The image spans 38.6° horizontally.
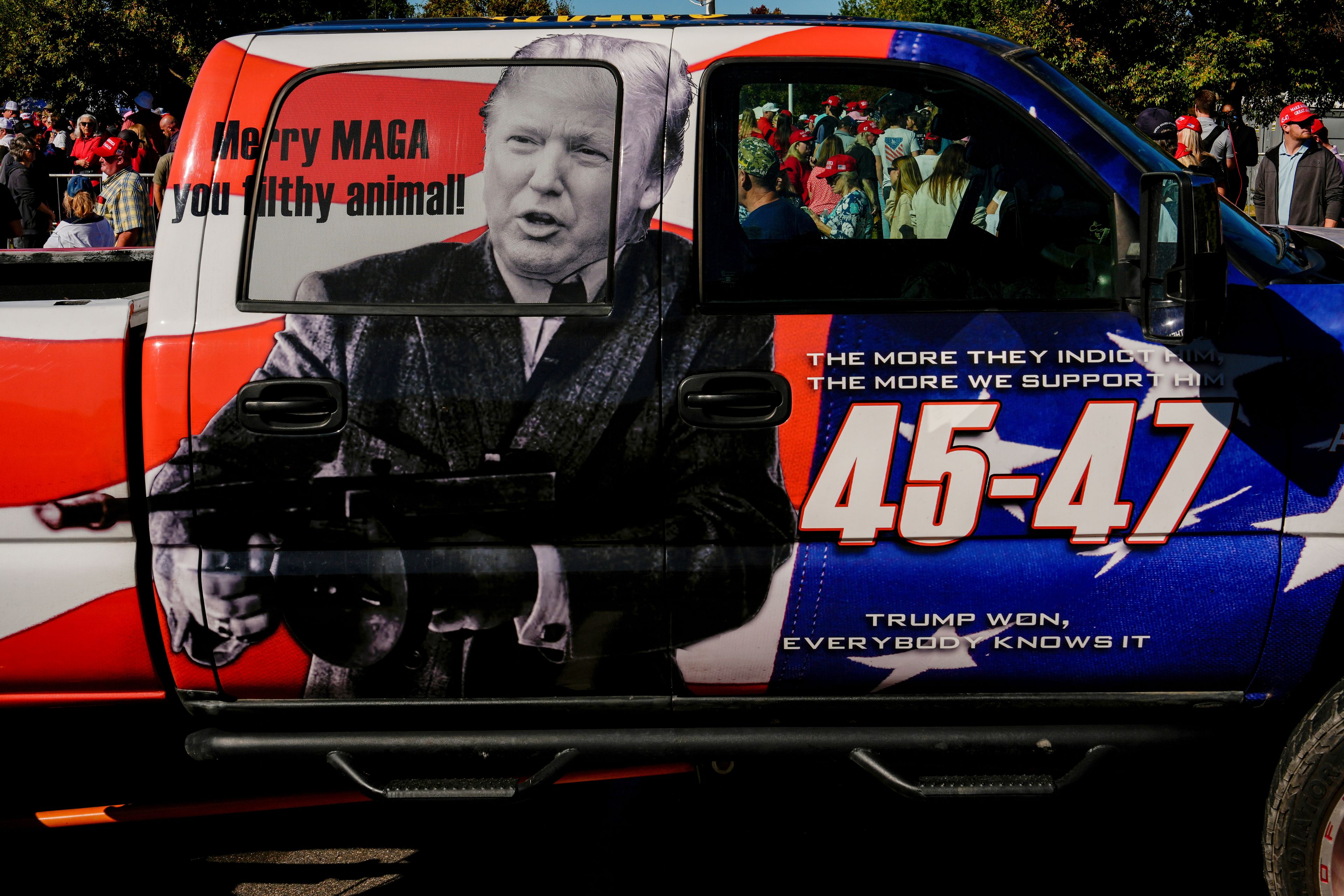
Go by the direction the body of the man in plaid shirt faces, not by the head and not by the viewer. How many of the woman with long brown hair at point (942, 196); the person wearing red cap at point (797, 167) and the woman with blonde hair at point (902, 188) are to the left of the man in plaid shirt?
3

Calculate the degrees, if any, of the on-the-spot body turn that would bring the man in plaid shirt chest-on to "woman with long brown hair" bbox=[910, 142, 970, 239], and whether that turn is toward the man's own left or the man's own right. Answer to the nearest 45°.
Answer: approximately 180°

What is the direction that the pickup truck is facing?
to the viewer's right

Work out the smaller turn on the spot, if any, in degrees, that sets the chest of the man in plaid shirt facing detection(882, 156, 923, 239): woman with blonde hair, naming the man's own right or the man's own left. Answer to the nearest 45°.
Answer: approximately 180°

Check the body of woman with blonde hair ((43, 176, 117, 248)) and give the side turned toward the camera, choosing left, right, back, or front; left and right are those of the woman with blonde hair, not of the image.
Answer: back
